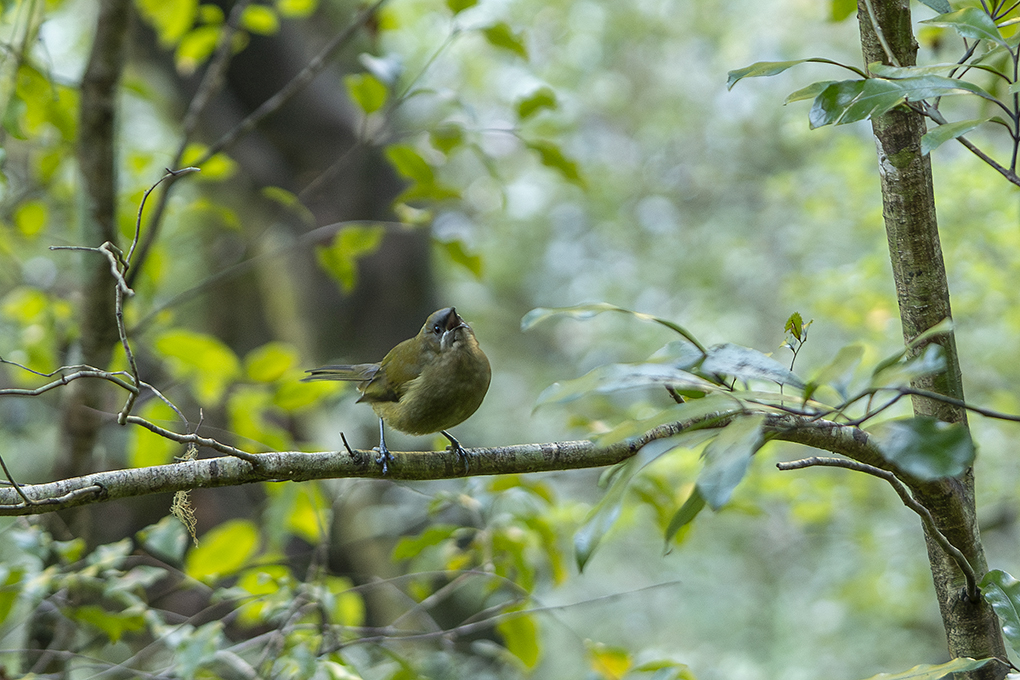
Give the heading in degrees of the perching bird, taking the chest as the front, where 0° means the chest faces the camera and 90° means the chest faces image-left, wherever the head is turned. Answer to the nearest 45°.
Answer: approximately 315°
